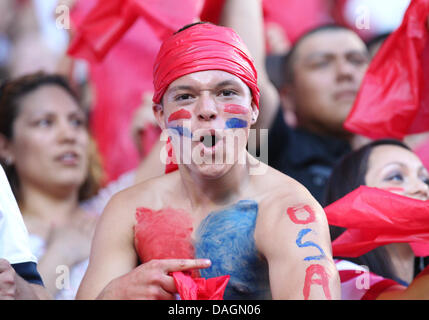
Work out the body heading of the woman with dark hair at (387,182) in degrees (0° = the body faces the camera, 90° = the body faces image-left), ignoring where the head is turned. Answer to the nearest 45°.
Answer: approximately 315°

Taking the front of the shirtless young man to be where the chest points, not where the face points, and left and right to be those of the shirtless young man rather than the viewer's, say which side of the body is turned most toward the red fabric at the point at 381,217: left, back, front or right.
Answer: left

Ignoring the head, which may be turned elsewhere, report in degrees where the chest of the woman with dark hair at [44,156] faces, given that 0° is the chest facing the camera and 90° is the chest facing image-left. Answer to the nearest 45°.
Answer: approximately 315°

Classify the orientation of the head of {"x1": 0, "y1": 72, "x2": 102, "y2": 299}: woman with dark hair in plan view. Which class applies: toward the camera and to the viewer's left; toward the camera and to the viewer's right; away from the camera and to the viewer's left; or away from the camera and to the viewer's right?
toward the camera and to the viewer's right
